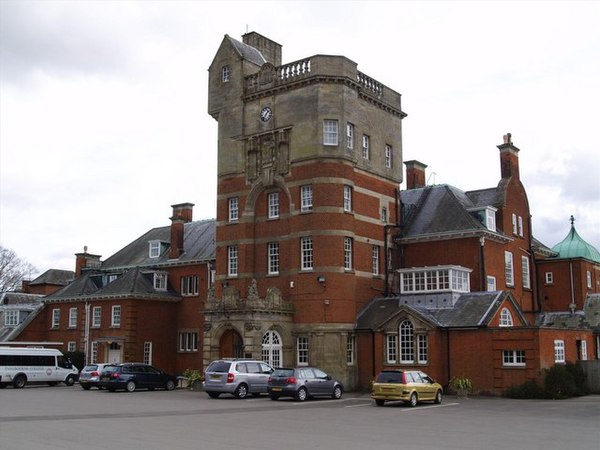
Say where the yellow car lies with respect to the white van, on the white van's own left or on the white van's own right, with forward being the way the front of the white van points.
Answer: on the white van's own right

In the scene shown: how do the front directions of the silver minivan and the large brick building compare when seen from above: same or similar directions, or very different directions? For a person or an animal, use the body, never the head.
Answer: very different directions

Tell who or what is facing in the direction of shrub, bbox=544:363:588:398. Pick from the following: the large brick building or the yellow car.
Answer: the yellow car

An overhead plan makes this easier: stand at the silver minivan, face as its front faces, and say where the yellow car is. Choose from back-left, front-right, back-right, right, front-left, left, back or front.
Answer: right

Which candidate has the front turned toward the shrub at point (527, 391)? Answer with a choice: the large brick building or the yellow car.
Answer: the yellow car

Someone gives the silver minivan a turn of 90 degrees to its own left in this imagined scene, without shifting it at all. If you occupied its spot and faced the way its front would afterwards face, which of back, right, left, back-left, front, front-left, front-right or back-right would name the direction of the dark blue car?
front

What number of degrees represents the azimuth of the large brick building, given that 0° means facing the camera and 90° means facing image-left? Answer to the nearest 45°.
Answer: approximately 45°

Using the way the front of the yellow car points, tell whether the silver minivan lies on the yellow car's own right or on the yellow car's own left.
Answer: on the yellow car's own left

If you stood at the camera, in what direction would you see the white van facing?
facing to the right of the viewer

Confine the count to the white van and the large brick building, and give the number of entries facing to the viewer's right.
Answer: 1

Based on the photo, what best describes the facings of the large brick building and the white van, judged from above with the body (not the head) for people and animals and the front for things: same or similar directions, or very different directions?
very different directions

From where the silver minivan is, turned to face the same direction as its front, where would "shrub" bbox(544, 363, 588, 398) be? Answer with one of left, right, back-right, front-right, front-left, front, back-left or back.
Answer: front-right

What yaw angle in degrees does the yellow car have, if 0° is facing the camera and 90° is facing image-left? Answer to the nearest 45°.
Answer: approximately 225°

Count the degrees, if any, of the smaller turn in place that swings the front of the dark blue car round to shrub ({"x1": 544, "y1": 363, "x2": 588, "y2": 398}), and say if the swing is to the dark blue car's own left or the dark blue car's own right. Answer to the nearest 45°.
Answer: approximately 90° to the dark blue car's own right
